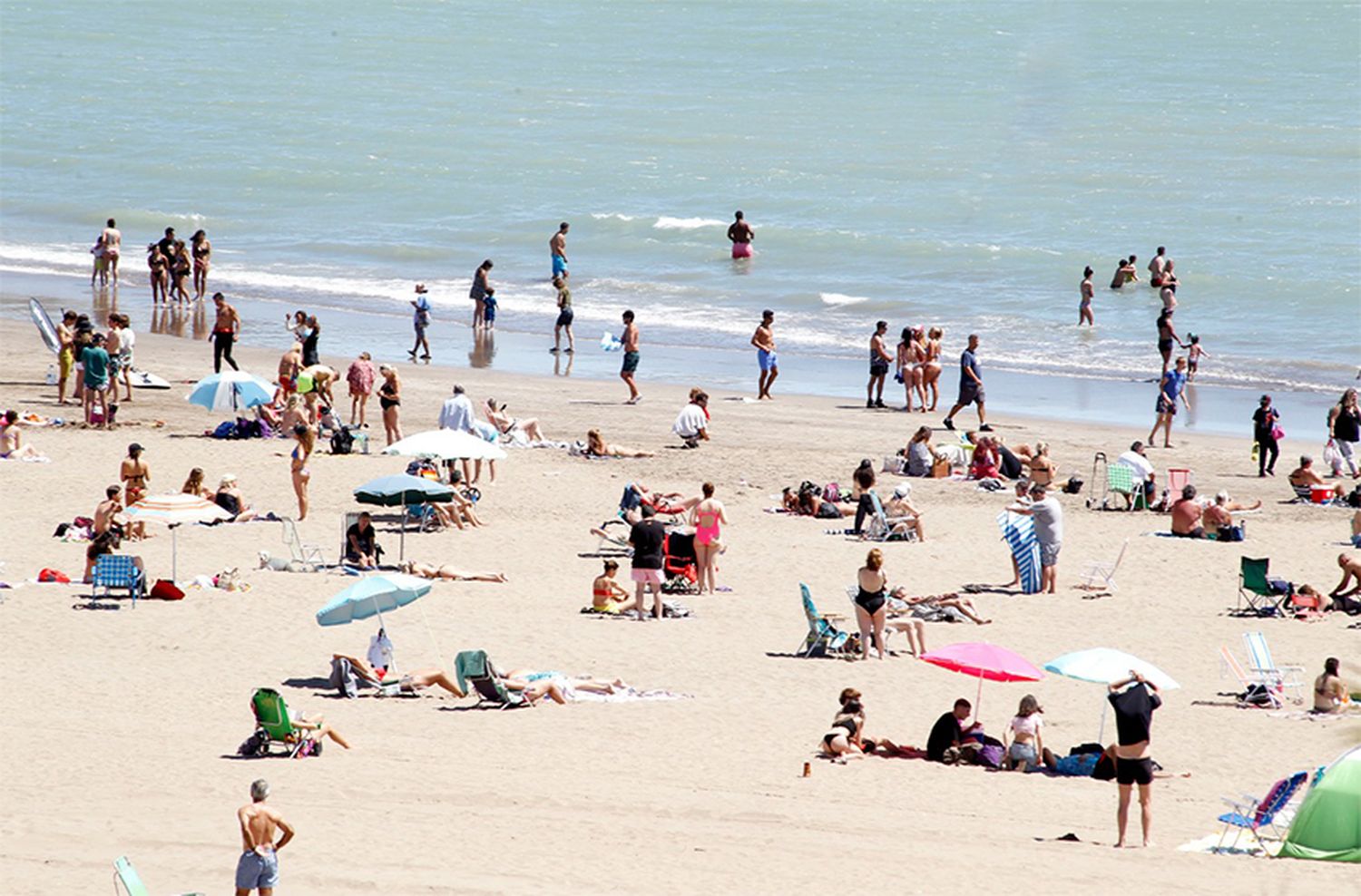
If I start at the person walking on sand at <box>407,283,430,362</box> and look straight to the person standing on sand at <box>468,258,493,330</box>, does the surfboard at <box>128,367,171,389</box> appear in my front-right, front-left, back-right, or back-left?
back-left

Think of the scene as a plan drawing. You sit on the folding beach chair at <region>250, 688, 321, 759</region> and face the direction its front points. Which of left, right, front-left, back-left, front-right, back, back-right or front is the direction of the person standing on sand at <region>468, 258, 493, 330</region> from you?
front-left

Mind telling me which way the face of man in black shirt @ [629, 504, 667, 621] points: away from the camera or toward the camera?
away from the camera

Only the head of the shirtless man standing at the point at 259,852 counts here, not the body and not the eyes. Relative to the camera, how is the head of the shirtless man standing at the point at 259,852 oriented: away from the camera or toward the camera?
away from the camera

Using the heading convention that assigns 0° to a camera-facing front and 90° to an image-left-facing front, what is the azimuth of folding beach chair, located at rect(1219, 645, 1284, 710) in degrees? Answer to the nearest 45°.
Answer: approximately 270°

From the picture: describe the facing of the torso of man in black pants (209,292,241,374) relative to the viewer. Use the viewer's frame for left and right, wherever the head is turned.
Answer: facing the viewer and to the left of the viewer

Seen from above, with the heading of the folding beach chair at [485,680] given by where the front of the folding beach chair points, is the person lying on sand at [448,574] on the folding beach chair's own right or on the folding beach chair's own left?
on the folding beach chair's own left

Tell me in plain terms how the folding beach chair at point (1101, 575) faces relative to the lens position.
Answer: facing to the left of the viewer

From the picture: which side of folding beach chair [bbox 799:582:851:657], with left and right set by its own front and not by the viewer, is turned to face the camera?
right
